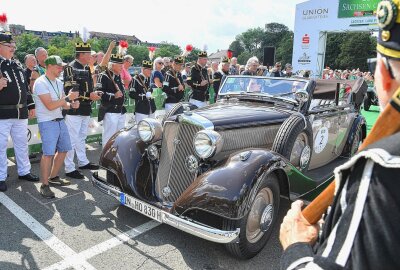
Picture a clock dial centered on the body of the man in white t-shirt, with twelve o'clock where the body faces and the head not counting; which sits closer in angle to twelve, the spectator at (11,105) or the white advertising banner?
the white advertising banner

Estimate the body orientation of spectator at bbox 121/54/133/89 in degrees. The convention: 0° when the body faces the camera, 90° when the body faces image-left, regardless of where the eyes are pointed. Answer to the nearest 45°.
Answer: approximately 315°

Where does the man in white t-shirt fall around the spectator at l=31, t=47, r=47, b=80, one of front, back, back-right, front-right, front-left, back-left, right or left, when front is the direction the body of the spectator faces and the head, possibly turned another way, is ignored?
front-right

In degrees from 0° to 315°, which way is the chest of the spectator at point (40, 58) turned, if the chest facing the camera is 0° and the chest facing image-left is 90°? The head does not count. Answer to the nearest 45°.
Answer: approximately 315°

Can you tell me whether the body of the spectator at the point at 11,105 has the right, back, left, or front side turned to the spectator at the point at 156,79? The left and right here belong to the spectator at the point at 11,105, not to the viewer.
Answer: left

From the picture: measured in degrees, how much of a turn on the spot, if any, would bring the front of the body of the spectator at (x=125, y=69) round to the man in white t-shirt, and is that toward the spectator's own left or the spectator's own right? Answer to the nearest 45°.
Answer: approximately 45° to the spectator's own right

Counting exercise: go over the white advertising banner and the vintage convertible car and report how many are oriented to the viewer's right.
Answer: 0

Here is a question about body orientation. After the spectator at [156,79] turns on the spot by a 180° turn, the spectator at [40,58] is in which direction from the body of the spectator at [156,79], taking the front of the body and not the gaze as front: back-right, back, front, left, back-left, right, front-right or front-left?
front-left

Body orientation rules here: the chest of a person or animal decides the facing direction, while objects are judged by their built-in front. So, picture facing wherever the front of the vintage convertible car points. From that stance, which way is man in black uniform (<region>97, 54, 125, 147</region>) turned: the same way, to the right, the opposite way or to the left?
to the left

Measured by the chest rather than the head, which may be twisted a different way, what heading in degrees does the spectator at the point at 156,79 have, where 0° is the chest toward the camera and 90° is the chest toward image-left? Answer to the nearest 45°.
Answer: approximately 315°

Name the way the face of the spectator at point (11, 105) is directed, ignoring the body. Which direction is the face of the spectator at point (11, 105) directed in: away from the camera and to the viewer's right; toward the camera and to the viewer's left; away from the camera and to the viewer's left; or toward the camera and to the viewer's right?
toward the camera and to the viewer's right
